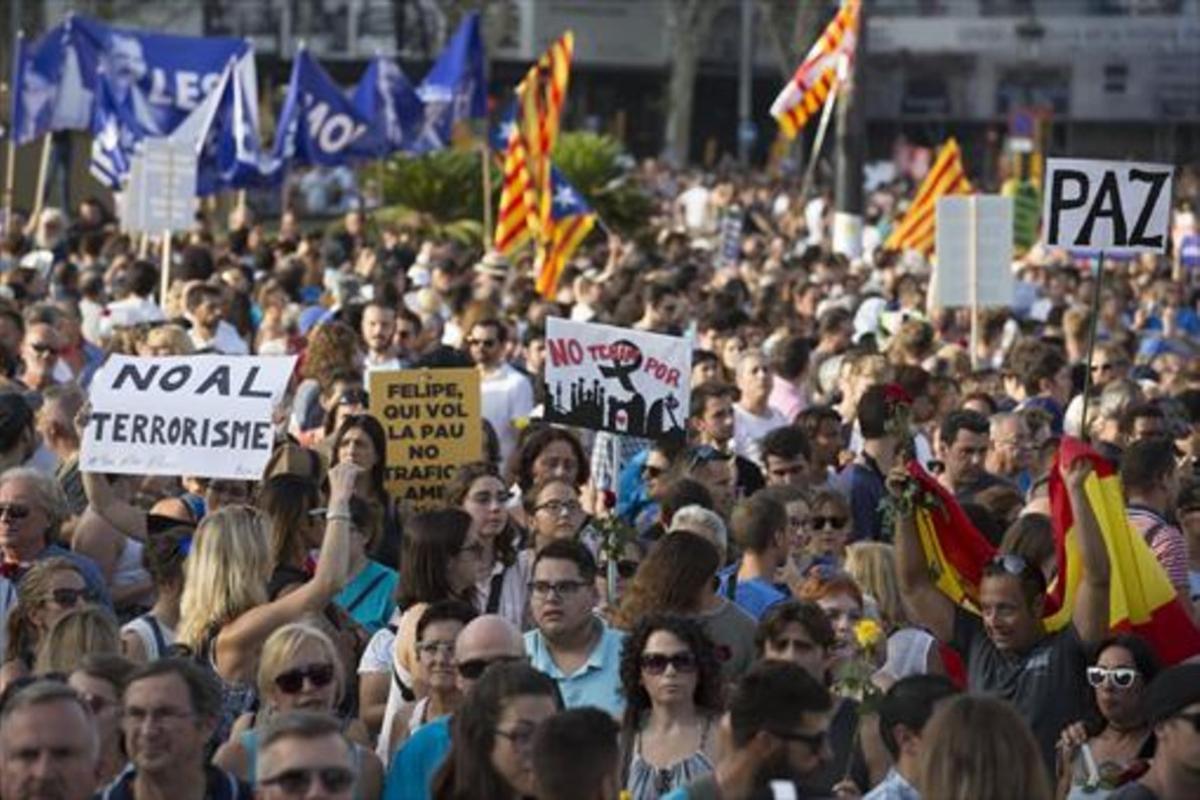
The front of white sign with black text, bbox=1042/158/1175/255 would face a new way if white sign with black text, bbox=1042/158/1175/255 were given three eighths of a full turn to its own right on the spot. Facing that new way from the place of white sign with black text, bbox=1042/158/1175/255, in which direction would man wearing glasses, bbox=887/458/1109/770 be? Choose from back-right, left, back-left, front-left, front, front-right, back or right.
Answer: back-left

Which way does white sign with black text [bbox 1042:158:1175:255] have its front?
toward the camera

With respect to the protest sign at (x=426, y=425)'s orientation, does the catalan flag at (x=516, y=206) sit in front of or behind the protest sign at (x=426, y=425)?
behind

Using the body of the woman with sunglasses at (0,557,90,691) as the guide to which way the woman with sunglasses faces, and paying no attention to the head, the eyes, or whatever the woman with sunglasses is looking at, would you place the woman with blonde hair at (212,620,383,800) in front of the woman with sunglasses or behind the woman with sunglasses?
in front

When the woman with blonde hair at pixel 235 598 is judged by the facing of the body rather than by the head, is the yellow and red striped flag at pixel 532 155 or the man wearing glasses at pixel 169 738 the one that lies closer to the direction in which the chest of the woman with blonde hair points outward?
the yellow and red striped flag

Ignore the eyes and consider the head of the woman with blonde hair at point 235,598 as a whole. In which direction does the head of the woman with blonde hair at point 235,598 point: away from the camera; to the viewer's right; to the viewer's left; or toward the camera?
away from the camera

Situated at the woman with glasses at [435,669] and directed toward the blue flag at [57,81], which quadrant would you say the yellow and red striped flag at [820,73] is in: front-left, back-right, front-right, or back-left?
front-right

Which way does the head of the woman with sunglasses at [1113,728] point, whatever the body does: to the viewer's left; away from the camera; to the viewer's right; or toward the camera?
toward the camera

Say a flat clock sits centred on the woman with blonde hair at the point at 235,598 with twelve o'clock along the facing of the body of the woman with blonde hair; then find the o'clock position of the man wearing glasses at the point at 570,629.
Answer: The man wearing glasses is roughly at 2 o'clock from the woman with blonde hair.

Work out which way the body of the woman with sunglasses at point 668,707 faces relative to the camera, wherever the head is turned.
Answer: toward the camera
